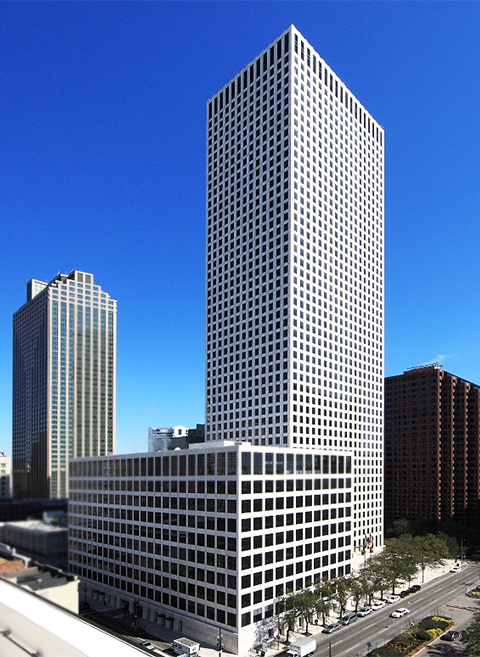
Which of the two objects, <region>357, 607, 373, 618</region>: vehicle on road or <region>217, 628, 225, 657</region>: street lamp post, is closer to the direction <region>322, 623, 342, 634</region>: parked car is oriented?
the street lamp post

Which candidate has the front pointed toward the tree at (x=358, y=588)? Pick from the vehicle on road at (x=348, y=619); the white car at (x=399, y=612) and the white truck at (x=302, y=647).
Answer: the white car

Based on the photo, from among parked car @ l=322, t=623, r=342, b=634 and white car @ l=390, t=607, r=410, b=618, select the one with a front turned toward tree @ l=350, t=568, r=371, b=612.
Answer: the white car

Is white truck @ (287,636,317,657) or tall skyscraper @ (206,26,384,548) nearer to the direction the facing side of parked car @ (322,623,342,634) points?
the white truck

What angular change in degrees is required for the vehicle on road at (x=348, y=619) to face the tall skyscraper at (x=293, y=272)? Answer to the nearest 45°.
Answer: approximately 135° to its right

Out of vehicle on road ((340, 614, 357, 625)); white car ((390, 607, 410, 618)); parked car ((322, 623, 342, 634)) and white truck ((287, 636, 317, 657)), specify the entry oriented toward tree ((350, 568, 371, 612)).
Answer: the white car

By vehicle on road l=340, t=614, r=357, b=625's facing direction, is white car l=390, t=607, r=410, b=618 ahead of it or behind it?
behind

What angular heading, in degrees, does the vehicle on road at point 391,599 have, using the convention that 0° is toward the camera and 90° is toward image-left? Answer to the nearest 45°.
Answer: approximately 45°
